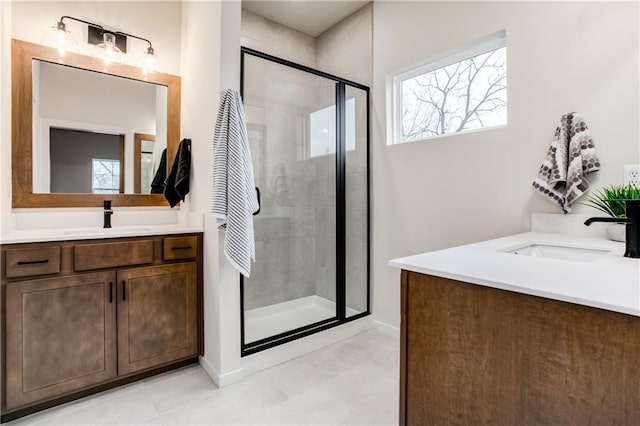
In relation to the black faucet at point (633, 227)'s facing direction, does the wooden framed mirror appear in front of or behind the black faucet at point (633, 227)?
in front

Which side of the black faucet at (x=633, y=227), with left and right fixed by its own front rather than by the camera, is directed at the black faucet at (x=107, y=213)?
front

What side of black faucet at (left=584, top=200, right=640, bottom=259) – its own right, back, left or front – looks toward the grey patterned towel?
right

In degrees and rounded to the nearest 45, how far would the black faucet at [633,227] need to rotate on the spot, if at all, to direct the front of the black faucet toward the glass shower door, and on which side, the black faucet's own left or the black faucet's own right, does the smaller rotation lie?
0° — it already faces it

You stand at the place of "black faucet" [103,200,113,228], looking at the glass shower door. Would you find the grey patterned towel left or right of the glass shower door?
right

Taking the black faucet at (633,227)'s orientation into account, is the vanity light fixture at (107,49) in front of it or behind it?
in front

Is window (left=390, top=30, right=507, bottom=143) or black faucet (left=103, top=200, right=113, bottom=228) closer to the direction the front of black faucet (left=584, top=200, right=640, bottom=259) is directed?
the black faucet

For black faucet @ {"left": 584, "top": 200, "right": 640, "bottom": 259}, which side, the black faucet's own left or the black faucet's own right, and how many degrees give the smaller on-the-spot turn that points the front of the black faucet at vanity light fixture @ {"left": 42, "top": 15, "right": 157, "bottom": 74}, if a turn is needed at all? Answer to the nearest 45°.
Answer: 0° — it already faces it

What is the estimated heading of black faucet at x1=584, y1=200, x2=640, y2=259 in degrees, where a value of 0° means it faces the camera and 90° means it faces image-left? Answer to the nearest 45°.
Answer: approximately 90°

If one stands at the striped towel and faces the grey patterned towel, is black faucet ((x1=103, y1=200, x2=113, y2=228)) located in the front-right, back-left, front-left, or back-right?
back-left
